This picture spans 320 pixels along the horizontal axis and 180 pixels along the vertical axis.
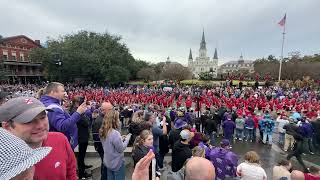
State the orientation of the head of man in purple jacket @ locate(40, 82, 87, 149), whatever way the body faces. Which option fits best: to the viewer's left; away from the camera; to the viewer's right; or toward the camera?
to the viewer's right

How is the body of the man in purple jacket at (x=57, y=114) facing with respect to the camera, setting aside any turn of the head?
to the viewer's right

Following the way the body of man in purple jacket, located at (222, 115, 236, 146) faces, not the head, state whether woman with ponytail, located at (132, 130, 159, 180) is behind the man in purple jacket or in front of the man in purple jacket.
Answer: behind

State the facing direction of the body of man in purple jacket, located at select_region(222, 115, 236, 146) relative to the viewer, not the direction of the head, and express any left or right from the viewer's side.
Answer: facing away from the viewer
